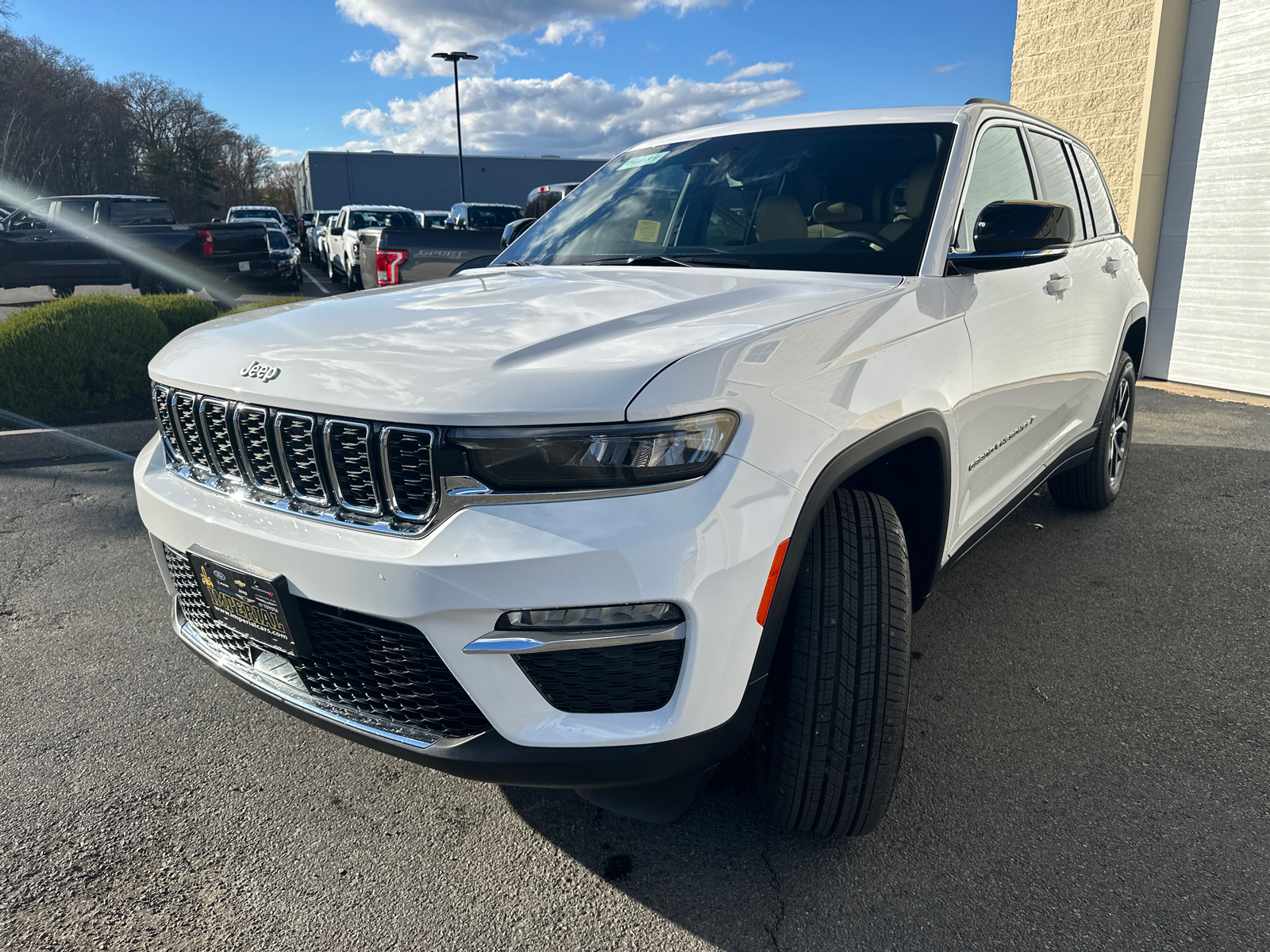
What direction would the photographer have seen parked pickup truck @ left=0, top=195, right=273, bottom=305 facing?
facing away from the viewer and to the left of the viewer

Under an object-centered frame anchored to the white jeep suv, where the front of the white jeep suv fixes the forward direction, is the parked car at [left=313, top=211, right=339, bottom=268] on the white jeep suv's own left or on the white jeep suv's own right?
on the white jeep suv's own right

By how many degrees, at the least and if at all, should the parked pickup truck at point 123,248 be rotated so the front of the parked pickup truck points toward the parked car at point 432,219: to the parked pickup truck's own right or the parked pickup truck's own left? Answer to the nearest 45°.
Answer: approximately 90° to the parked pickup truck's own right

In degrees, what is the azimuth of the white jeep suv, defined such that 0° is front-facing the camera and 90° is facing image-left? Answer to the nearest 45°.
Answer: approximately 45°

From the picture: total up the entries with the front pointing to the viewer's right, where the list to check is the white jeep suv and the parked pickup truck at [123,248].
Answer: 0

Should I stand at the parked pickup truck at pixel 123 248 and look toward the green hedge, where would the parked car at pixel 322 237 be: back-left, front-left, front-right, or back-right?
back-left

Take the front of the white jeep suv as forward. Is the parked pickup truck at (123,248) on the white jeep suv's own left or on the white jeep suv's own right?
on the white jeep suv's own right

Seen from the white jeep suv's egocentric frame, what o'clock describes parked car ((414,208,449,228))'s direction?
The parked car is roughly at 4 o'clock from the white jeep suv.

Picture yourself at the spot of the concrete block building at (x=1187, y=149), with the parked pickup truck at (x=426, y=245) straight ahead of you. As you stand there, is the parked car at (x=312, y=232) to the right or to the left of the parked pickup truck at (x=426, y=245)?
right

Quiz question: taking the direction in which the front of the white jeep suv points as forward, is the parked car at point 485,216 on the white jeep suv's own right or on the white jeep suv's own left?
on the white jeep suv's own right
